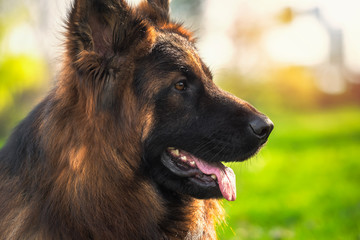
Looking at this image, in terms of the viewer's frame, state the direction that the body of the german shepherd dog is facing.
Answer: to the viewer's right
